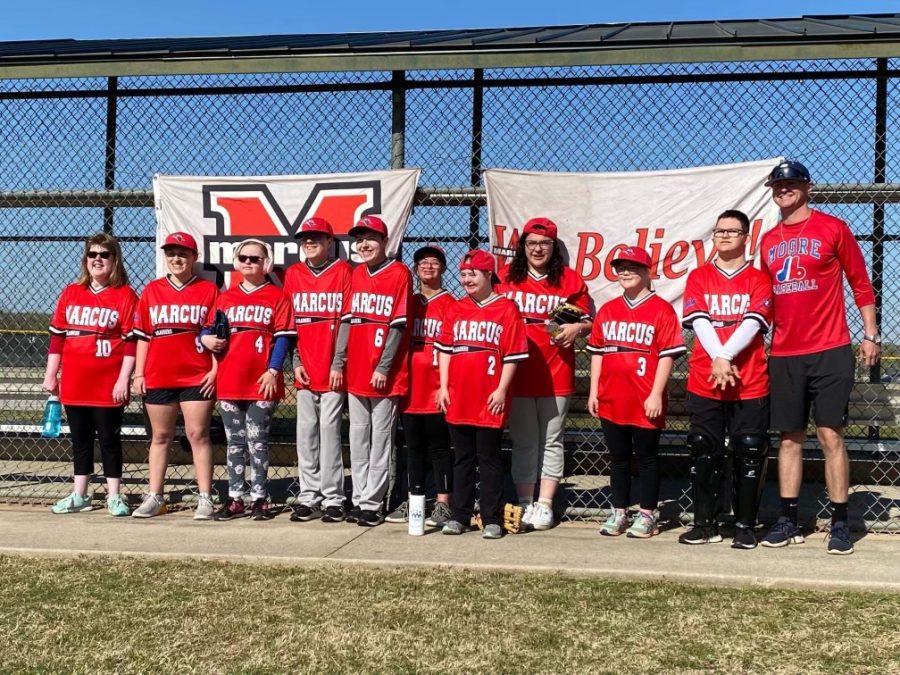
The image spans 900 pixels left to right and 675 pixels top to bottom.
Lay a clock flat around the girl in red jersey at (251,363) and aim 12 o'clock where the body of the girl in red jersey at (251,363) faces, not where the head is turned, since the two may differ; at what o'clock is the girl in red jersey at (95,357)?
the girl in red jersey at (95,357) is roughly at 4 o'clock from the girl in red jersey at (251,363).

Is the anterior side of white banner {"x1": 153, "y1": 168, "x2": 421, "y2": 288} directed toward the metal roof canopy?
no

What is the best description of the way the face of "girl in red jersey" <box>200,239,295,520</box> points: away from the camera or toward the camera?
toward the camera

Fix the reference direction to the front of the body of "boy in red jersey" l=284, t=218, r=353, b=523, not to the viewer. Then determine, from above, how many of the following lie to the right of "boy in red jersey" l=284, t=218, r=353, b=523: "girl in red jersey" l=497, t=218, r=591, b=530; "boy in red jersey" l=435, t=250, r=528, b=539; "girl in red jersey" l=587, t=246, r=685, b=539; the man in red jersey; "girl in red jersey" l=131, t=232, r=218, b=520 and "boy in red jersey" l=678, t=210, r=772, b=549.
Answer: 1

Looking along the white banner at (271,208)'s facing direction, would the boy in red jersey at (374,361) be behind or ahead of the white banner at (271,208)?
ahead

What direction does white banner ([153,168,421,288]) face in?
toward the camera

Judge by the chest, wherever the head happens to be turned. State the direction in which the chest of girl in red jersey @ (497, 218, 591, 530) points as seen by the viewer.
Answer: toward the camera

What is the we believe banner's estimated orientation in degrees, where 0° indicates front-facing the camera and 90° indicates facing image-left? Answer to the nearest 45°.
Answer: approximately 0°

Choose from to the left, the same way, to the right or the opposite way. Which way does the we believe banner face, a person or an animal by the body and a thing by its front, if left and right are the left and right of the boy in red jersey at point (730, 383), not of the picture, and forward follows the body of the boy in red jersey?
the same way

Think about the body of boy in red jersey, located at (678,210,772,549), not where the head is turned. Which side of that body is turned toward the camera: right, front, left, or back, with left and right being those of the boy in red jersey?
front

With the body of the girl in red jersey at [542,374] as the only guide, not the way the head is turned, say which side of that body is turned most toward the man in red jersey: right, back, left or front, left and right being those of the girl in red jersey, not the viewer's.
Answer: left
